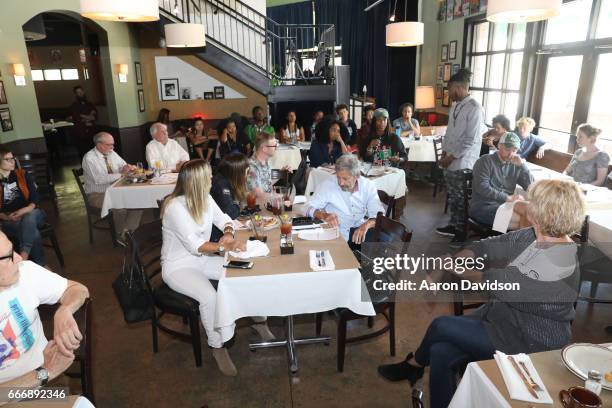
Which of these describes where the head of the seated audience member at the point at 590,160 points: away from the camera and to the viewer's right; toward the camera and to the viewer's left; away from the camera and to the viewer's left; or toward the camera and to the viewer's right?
toward the camera and to the viewer's left

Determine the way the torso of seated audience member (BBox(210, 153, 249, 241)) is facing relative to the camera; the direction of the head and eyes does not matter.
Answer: to the viewer's right

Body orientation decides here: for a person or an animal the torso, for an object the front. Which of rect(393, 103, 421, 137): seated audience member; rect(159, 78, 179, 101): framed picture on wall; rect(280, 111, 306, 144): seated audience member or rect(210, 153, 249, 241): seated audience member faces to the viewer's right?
rect(210, 153, 249, 241): seated audience member

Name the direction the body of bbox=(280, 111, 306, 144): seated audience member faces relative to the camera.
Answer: toward the camera

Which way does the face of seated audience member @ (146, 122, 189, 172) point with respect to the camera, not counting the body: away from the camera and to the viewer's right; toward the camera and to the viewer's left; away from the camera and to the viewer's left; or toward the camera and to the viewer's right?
toward the camera and to the viewer's right

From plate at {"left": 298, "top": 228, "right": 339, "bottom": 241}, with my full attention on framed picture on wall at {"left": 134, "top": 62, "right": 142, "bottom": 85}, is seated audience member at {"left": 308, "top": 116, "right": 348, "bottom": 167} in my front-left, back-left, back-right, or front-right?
front-right

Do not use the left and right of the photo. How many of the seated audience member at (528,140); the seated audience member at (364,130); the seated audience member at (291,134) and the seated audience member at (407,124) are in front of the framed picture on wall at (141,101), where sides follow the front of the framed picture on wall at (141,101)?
4

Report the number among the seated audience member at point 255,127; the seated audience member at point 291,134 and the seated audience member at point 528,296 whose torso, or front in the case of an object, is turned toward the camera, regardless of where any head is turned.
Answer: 2

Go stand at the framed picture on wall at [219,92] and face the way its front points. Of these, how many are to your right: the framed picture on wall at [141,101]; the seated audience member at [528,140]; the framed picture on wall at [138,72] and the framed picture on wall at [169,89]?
3

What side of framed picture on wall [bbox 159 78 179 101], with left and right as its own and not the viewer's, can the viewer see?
front

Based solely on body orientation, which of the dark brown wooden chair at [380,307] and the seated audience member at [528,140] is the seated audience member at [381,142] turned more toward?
the dark brown wooden chair

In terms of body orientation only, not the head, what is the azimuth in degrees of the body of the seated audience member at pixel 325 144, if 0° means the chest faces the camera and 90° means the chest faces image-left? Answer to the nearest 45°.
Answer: approximately 315°

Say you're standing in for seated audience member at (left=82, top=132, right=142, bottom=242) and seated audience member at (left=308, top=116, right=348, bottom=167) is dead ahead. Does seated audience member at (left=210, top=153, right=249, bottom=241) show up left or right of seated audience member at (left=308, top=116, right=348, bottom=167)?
right

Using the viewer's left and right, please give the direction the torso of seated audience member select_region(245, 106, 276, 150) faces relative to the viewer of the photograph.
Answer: facing the viewer

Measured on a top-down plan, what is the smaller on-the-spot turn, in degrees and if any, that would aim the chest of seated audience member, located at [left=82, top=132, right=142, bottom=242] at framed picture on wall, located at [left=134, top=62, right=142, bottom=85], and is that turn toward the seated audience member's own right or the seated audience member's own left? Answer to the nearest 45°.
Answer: approximately 135° to the seated audience member's own left

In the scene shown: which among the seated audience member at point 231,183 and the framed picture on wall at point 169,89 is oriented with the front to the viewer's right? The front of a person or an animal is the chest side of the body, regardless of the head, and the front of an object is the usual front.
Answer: the seated audience member

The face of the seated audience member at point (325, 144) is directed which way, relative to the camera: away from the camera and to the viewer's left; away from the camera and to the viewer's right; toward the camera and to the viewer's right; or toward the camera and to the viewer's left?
toward the camera and to the viewer's right
